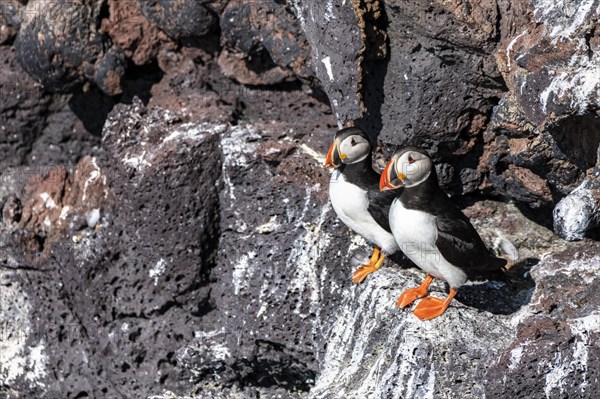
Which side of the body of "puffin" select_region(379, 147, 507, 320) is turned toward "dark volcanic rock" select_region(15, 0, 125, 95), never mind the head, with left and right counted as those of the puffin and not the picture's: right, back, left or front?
right

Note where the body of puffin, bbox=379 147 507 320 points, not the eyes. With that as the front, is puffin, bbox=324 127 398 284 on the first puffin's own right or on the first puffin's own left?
on the first puffin's own right

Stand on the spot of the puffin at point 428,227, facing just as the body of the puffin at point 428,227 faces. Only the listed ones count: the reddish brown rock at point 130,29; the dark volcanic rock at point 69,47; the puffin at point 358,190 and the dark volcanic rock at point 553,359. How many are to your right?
3

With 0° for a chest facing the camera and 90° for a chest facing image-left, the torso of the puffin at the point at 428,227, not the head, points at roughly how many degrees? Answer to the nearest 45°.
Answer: approximately 45°

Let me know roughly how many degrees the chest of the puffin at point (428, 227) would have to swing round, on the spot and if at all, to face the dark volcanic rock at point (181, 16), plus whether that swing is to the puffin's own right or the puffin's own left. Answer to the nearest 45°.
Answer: approximately 90° to the puffin's own right

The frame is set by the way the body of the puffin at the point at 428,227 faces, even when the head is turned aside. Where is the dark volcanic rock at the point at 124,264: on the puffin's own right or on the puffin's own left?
on the puffin's own right

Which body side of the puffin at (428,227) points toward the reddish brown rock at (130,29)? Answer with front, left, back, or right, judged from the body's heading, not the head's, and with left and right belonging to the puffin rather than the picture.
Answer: right

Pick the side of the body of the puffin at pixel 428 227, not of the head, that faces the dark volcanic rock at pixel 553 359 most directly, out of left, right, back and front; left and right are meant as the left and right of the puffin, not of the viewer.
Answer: left

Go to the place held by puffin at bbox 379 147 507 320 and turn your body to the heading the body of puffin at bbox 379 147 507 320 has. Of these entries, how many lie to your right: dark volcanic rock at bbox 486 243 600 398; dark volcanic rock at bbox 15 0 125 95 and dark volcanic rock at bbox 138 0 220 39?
2
